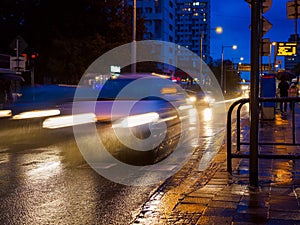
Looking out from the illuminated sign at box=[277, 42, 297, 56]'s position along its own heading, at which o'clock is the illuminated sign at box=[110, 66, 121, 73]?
the illuminated sign at box=[110, 66, 121, 73] is roughly at 5 o'clock from the illuminated sign at box=[277, 42, 297, 56].

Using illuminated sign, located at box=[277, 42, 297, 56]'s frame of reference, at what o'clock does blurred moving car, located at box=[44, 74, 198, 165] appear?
The blurred moving car is roughly at 2 o'clock from the illuminated sign.

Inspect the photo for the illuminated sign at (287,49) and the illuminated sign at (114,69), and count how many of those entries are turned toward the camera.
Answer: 2

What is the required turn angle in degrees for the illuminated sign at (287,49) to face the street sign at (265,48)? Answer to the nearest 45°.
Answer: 0° — it already faces it

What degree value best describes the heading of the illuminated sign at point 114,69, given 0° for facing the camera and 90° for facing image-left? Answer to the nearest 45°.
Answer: approximately 0°

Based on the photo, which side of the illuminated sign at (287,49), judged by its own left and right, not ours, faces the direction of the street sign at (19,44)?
right

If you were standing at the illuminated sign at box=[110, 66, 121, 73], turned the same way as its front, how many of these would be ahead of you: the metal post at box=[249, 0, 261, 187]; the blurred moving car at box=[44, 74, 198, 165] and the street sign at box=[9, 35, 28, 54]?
3

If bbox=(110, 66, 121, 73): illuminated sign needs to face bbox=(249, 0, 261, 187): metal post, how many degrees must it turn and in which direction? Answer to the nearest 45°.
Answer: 0° — it already faces it

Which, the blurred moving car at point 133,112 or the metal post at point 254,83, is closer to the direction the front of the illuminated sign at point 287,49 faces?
the metal post

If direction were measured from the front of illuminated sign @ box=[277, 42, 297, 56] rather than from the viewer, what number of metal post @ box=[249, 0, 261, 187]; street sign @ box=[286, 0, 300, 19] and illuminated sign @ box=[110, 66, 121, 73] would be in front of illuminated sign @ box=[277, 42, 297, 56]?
2
